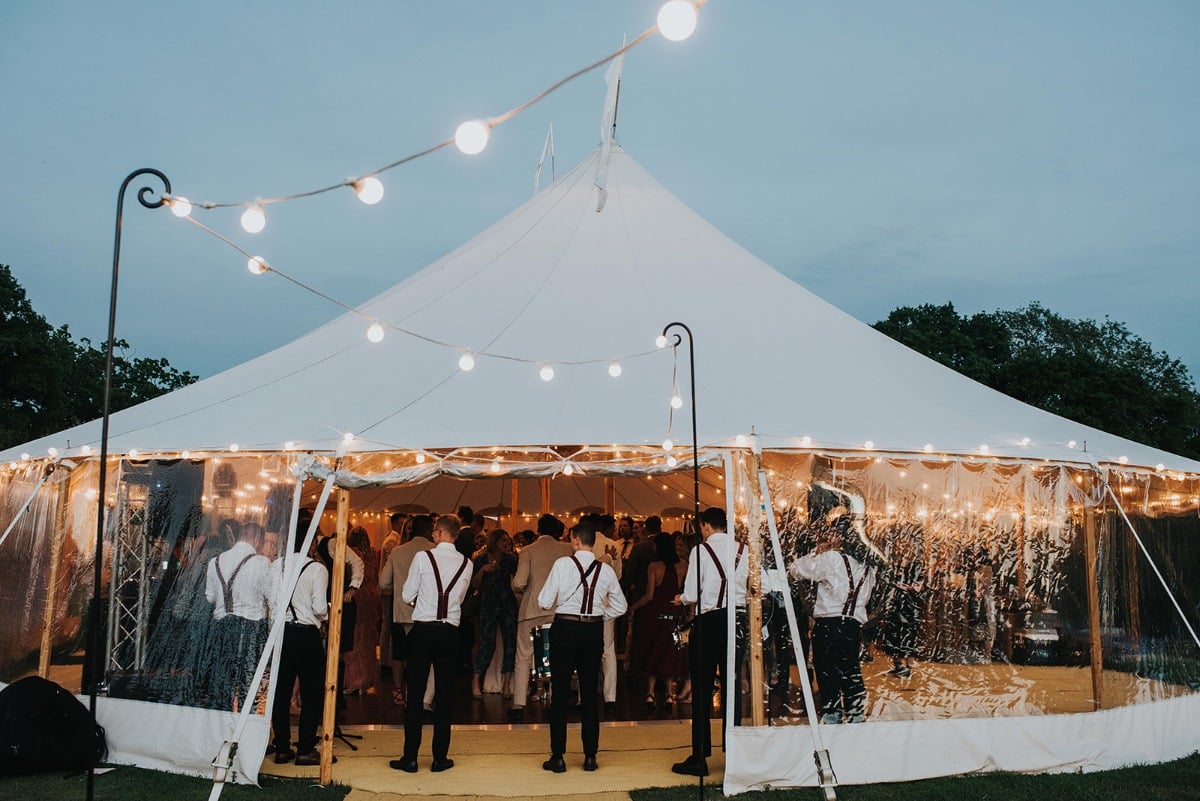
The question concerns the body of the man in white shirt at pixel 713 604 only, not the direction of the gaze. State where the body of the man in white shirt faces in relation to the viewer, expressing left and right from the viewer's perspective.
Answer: facing away from the viewer and to the left of the viewer

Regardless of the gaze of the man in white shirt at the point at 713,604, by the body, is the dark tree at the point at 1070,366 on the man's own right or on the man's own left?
on the man's own right

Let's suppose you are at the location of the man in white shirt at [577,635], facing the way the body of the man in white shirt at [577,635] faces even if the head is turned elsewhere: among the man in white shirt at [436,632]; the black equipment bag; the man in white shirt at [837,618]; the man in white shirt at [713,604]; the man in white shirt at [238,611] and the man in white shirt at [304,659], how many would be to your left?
4

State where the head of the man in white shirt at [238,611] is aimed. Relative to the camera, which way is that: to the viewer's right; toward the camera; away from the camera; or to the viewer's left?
away from the camera

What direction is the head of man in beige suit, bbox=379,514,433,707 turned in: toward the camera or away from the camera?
away from the camera

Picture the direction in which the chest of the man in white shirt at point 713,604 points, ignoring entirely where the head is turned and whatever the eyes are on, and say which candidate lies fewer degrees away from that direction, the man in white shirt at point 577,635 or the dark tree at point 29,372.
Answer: the dark tree

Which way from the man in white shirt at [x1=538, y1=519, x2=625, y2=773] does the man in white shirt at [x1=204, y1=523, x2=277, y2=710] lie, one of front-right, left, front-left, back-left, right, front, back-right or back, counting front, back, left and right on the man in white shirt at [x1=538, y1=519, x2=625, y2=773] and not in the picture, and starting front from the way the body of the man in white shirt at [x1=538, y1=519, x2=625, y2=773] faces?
left

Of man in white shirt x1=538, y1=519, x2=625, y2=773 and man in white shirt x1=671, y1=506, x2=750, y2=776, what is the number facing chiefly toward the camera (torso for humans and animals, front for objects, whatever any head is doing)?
0

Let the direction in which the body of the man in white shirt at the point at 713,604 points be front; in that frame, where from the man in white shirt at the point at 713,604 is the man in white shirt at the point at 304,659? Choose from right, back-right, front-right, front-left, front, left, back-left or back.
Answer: front-left

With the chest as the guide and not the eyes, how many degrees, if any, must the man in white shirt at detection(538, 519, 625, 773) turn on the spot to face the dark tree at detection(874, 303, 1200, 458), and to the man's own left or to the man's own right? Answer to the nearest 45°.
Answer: approximately 45° to the man's own right

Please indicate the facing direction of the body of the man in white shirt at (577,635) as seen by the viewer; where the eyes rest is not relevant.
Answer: away from the camera

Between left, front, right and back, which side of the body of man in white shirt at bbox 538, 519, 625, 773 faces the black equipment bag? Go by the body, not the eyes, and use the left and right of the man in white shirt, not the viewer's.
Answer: left

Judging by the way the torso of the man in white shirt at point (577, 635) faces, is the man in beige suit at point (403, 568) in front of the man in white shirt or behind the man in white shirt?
in front

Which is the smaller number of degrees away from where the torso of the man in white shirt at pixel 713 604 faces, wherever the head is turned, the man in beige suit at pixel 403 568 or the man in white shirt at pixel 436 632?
the man in beige suit

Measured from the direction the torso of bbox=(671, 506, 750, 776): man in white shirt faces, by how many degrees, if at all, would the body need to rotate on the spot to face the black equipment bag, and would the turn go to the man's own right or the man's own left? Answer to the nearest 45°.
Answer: approximately 45° to the man's own left

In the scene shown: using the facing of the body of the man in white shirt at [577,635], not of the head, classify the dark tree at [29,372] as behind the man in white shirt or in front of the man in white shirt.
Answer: in front

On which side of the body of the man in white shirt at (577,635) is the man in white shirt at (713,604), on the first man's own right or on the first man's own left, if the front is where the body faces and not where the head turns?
on the first man's own right

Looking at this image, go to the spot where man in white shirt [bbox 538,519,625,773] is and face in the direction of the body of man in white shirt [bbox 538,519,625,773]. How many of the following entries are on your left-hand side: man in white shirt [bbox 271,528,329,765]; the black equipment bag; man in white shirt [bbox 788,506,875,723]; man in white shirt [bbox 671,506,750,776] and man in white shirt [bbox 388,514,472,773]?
3

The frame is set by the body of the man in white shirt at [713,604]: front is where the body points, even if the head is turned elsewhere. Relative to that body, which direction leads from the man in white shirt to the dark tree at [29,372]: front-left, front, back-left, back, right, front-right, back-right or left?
front

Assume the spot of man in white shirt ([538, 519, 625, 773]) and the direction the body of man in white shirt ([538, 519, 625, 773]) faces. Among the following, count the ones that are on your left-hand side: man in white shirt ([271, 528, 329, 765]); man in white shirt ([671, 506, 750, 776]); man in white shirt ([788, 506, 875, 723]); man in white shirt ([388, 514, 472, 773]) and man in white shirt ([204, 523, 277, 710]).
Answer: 3
